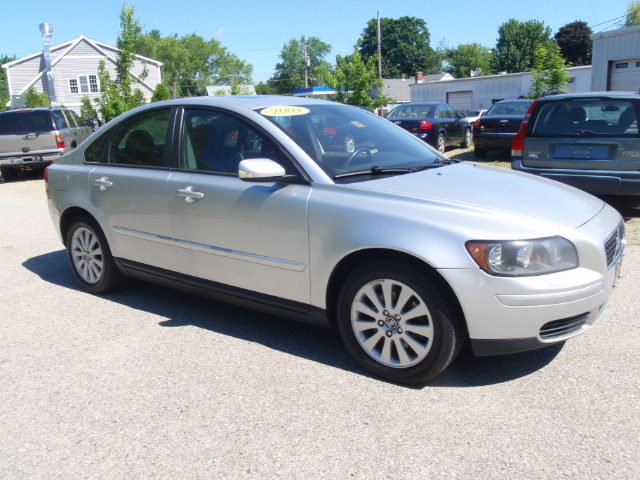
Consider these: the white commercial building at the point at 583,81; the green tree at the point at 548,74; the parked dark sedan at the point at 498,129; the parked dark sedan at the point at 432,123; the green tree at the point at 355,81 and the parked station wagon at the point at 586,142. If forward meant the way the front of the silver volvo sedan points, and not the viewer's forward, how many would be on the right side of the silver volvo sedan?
0

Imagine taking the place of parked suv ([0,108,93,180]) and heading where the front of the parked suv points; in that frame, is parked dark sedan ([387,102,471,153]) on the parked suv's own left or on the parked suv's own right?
on the parked suv's own right

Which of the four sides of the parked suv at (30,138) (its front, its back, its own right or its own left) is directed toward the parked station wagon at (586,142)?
right

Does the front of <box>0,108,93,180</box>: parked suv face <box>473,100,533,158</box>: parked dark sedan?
no

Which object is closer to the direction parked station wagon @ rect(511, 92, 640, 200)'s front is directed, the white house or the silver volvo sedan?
the white house

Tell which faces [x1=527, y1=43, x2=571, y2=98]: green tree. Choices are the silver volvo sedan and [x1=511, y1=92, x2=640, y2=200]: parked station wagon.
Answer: the parked station wagon

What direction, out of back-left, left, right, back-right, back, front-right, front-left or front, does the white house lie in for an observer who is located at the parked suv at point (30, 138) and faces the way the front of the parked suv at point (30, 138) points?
front-left

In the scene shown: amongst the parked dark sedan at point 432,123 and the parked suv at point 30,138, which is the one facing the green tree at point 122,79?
the parked suv

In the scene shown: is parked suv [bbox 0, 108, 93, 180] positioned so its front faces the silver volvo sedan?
no

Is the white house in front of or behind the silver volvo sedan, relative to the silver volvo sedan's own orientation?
behind

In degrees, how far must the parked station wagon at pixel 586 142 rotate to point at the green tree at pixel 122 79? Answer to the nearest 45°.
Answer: approximately 45° to its left

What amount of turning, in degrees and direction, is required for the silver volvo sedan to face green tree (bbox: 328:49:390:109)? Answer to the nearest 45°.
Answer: approximately 135° to its left

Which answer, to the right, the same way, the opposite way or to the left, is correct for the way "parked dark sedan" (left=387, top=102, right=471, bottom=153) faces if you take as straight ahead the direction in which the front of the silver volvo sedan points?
to the left

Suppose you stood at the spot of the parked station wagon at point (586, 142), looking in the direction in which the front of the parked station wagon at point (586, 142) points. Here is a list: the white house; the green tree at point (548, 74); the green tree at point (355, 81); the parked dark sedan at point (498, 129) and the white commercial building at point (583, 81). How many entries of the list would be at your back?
0

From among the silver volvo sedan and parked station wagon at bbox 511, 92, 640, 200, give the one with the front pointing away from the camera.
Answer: the parked station wagon

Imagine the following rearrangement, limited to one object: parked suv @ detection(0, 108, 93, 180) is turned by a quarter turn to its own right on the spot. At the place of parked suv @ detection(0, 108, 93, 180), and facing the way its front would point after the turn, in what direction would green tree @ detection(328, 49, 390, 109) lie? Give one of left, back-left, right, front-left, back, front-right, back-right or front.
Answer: front-left

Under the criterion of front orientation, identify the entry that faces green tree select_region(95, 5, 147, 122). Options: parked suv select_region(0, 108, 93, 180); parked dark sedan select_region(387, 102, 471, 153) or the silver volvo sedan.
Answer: the parked suv

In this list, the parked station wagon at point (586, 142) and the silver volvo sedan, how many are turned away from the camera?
1

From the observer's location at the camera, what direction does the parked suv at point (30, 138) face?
facing away from the viewer and to the right of the viewer

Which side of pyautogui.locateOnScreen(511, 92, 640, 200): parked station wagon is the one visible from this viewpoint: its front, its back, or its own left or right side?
back

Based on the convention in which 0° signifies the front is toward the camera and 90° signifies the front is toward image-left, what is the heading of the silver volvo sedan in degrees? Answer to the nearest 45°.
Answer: approximately 315°

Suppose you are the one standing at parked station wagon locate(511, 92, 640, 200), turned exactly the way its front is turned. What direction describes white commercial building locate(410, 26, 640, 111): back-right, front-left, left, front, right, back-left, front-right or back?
front
